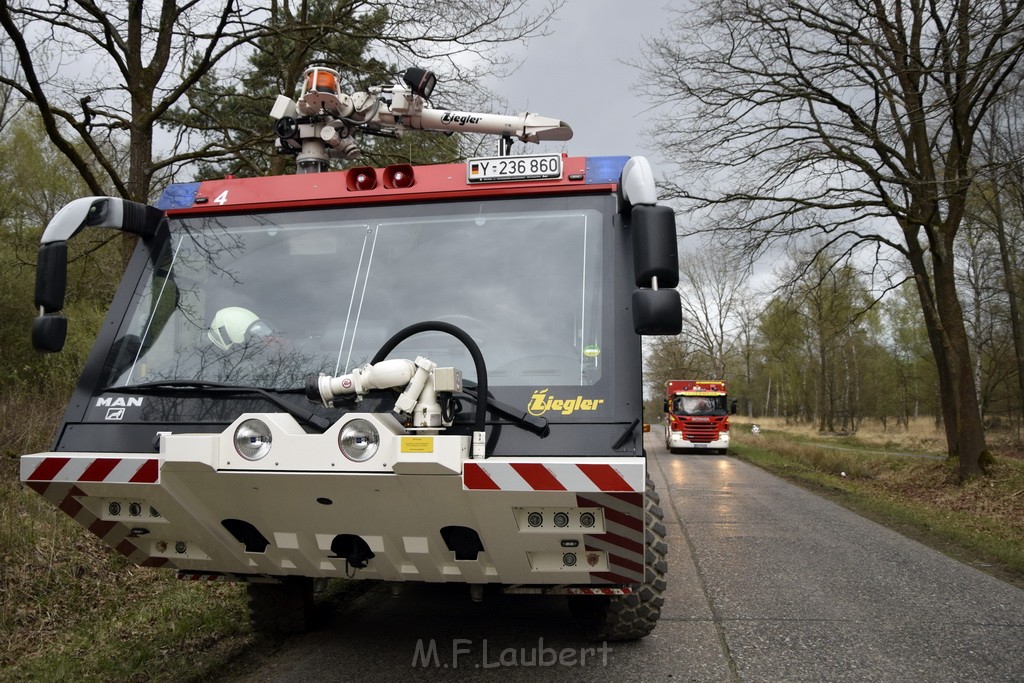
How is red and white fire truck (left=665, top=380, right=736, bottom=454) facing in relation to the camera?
toward the camera

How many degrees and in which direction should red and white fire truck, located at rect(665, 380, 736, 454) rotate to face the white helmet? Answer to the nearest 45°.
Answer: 0° — it already faces it

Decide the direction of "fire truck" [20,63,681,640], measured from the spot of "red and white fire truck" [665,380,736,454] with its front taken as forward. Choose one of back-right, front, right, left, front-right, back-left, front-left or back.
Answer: front
